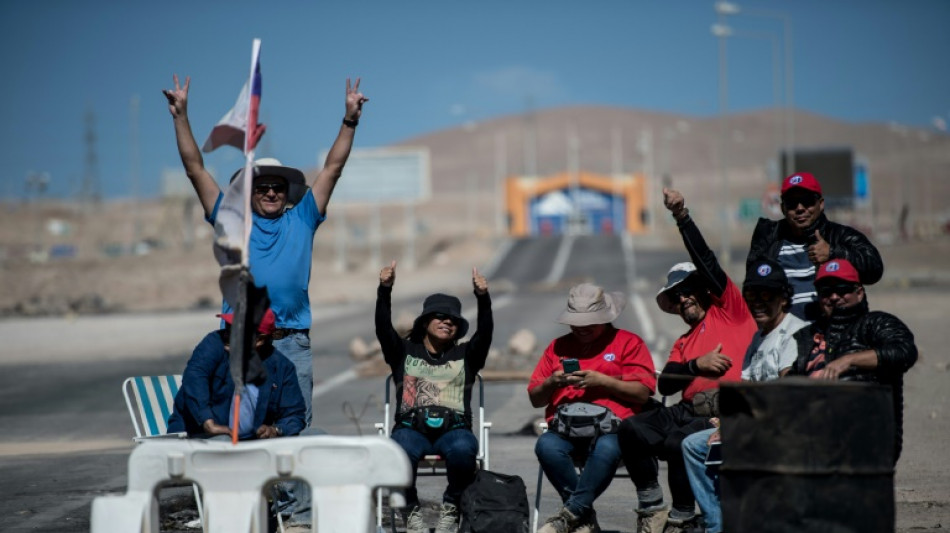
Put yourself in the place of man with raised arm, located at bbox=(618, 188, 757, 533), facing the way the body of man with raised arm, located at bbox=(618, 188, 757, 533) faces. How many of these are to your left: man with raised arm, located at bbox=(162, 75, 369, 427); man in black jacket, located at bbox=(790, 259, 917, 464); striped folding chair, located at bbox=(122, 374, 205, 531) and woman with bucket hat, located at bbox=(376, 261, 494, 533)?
1

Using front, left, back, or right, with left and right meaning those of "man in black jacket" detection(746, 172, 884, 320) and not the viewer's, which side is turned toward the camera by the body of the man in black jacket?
front

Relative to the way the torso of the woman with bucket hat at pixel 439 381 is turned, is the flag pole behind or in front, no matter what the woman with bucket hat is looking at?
in front

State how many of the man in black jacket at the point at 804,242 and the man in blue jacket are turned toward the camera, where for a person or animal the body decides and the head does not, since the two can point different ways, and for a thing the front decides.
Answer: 2

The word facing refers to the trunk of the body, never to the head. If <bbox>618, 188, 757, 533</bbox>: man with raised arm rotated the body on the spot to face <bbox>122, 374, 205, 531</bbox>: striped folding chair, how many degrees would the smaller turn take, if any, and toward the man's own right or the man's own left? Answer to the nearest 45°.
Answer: approximately 45° to the man's own right

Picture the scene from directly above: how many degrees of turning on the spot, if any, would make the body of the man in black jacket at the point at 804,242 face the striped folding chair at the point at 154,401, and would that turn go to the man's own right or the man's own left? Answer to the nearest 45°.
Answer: approximately 90° to the man's own right

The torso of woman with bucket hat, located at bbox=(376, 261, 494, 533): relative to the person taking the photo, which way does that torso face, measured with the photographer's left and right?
facing the viewer

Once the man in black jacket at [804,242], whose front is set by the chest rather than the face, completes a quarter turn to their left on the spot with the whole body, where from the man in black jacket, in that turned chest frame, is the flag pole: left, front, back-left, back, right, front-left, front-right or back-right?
back-right

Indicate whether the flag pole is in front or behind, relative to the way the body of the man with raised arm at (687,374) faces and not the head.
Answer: in front

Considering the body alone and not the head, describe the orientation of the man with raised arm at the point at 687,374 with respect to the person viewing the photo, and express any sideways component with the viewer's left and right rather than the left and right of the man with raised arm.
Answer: facing the viewer and to the left of the viewer

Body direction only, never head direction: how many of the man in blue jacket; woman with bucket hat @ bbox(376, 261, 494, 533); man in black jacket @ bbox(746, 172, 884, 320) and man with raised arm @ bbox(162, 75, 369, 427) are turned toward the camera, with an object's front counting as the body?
4
